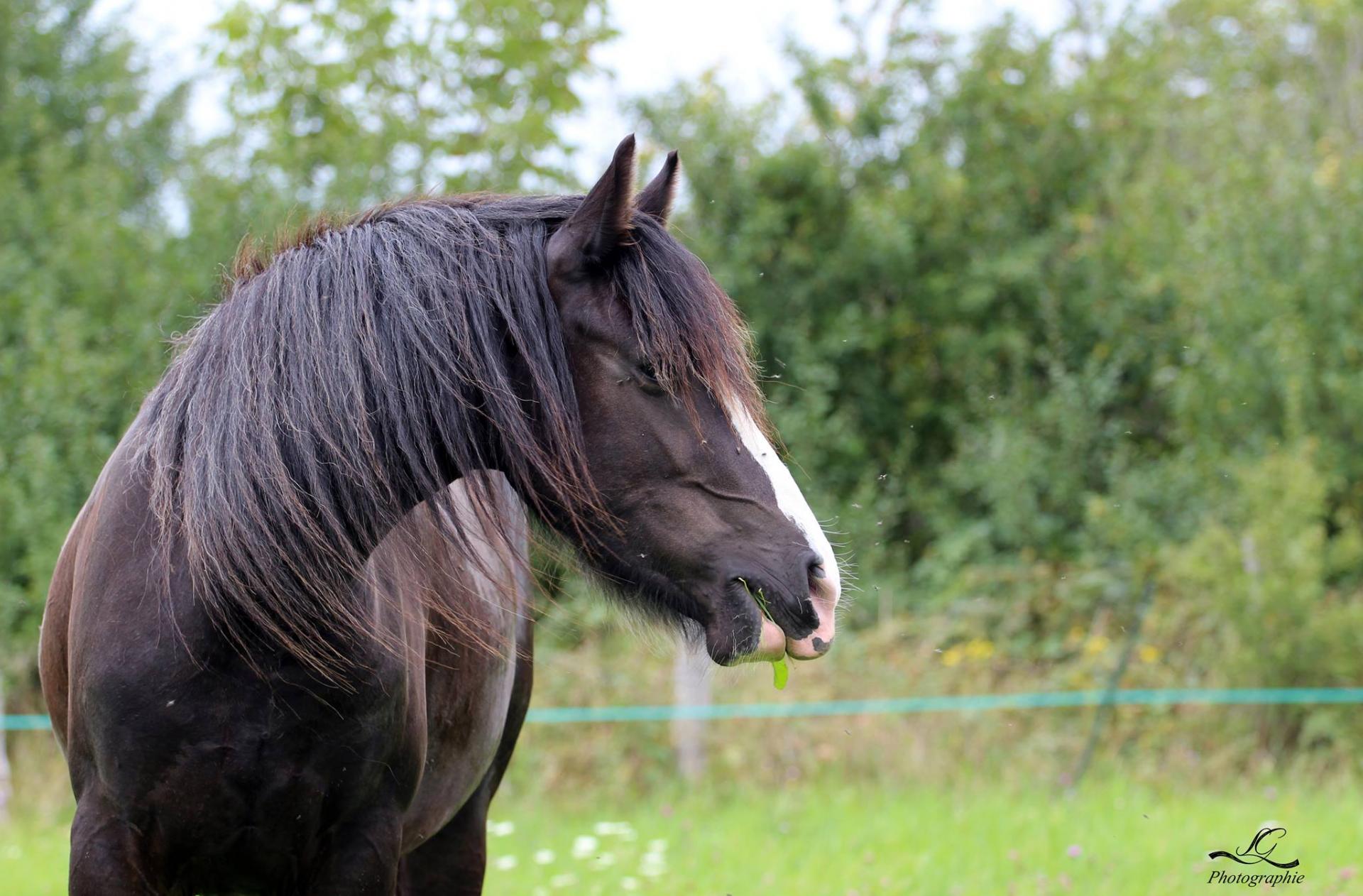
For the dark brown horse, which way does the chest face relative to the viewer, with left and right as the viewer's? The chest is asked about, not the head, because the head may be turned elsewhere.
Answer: facing the viewer

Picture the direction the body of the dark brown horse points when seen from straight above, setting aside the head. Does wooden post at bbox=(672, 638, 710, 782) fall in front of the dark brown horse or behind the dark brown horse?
behind

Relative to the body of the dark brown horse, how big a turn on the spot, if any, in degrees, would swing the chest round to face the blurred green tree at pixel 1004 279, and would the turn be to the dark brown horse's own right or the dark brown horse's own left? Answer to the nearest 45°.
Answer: approximately 135° to the dark brown horse's own left

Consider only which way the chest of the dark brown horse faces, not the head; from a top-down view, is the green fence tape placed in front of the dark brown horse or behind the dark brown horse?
behind

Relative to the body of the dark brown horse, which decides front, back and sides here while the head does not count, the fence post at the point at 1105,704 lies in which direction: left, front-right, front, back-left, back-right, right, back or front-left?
back-left

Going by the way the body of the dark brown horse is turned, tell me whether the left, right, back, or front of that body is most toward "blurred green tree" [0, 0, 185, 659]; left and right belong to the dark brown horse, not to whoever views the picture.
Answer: back
